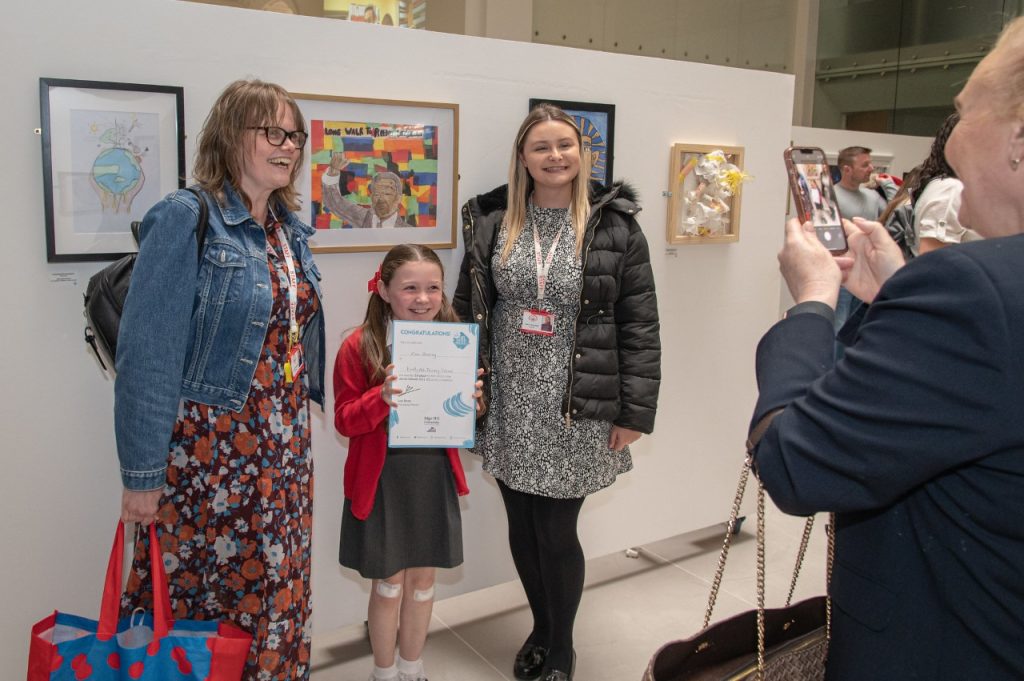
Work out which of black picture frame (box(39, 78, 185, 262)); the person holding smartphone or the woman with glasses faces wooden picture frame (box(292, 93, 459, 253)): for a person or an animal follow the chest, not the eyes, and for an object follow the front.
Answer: the person holding smartphone

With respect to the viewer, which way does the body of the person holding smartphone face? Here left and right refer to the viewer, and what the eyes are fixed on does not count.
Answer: facing away from the viewer and to the left of the viewer

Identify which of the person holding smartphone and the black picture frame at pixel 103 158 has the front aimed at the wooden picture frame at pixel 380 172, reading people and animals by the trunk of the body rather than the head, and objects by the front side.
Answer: the person holding smartphone

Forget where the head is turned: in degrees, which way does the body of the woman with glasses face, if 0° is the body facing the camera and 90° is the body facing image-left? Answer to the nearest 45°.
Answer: approximately 315°

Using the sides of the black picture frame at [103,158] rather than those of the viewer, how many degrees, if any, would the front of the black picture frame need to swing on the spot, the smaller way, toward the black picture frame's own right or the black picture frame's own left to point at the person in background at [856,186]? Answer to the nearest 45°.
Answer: approximately 90° to the black picture frame's own left

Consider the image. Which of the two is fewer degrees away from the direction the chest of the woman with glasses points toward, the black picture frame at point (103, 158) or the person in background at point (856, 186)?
the person in background

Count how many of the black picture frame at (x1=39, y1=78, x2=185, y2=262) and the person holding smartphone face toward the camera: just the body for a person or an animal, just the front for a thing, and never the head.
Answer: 1

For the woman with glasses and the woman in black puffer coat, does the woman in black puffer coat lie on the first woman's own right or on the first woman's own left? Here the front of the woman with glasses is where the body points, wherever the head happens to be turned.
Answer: on the first woman's own left

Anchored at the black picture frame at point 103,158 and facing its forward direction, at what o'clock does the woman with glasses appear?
The woman with glasses is roughly at 11 o'clock from the black picture frame.

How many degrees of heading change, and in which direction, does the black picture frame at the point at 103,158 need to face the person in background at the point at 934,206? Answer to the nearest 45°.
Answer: approximately 90° to its left

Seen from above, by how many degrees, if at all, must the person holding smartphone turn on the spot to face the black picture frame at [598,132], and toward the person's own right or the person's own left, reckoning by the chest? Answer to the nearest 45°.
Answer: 0° — they already face it

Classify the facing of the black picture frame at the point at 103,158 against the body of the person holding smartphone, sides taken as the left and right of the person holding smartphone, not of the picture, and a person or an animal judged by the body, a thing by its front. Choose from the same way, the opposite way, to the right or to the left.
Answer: the opposite way
